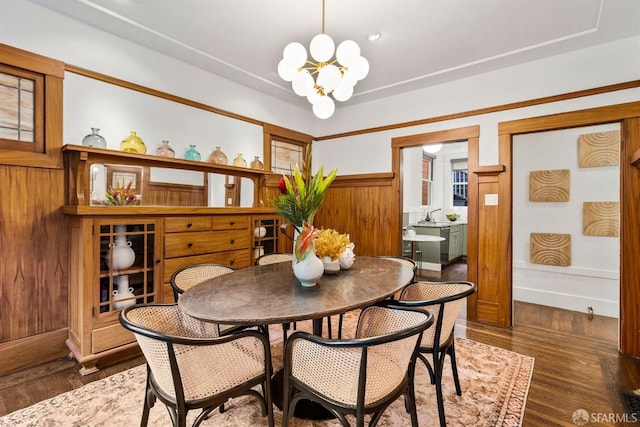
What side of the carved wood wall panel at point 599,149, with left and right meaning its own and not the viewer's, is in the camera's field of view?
front

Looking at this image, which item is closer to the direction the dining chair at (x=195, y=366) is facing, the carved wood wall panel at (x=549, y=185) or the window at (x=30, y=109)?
the carved wood wall panel

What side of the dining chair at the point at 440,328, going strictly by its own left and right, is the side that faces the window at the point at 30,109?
front

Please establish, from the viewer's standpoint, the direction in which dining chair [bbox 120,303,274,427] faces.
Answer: facing away from the viewer and to the right of the viewer

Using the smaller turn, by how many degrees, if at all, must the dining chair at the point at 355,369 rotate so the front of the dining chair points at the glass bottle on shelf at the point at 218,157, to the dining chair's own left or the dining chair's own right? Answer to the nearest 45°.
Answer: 0° — it already faces it

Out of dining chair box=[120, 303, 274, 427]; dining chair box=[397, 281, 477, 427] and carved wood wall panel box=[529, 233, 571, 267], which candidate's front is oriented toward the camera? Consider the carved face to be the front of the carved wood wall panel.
the carved wood wall panel

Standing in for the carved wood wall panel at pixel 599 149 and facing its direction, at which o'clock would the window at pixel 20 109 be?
The window is roughly at 1 o'clock from the carved wood wall panel.

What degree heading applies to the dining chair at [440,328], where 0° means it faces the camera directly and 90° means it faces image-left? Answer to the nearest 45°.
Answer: approximately 90°

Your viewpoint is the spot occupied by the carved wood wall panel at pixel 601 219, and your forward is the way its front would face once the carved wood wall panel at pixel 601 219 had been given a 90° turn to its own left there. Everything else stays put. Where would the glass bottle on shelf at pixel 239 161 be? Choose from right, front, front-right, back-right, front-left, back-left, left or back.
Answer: back-right

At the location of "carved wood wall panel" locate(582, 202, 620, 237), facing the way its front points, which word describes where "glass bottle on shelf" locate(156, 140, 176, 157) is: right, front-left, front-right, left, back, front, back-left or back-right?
front-right

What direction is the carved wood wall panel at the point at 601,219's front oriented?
toward the camera

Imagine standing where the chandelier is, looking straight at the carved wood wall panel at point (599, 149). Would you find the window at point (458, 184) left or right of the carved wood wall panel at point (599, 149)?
left

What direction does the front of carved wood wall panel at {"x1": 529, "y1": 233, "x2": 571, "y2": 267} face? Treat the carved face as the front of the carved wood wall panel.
toward the camera

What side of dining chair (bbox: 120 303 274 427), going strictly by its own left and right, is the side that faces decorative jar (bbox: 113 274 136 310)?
left

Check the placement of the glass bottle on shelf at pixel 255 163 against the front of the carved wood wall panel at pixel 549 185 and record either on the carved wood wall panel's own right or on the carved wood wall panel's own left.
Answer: on the carved wood wall panel's own right

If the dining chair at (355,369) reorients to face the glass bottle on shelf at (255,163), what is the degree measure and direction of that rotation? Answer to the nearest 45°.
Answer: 0° — it already faces it

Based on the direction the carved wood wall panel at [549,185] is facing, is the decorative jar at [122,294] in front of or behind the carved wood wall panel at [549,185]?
in front

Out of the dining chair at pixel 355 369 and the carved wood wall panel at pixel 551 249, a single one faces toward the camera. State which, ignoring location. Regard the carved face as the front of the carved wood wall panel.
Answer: the carved wood wall panel

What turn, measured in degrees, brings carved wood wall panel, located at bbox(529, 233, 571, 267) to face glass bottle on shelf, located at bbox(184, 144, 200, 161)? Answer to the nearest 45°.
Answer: approximately 45° to its right

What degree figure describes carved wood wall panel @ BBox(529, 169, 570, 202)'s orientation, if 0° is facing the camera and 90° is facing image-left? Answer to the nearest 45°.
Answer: approximately 0°

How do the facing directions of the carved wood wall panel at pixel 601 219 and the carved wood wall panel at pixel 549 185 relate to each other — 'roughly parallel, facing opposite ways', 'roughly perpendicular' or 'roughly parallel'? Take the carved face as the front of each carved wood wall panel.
roughly parallel
